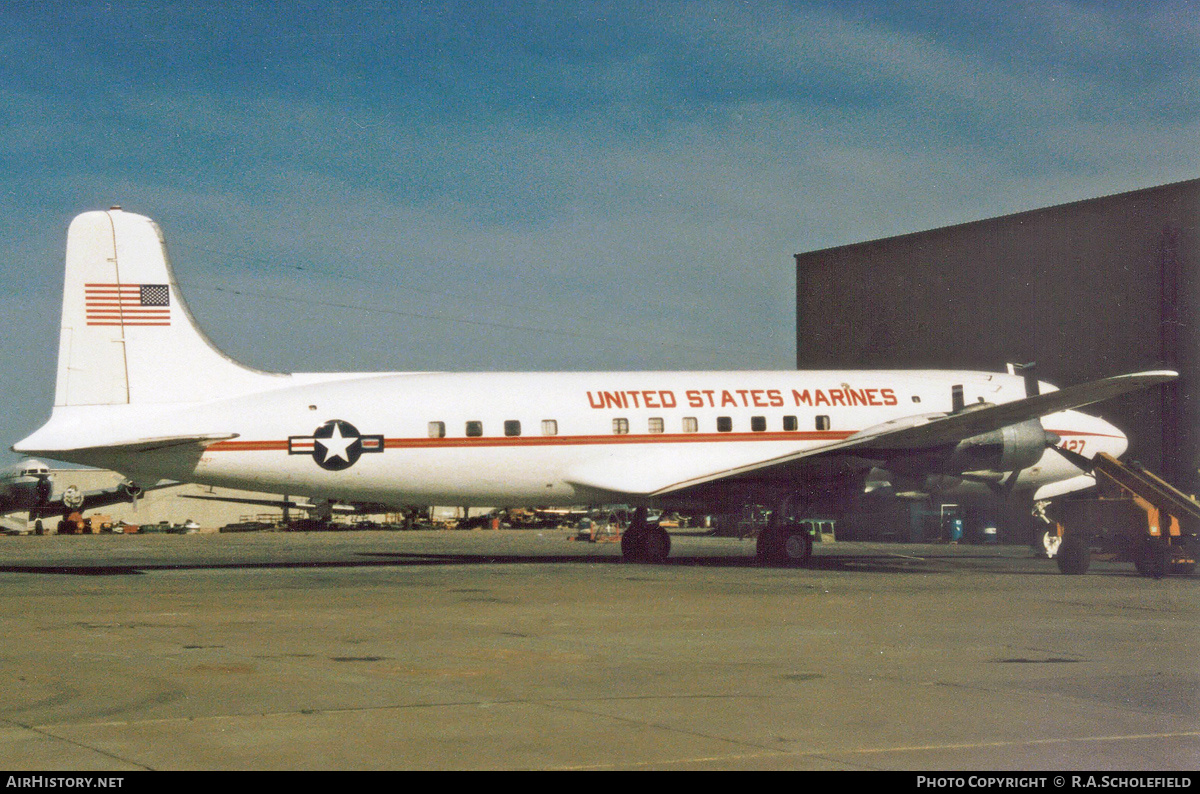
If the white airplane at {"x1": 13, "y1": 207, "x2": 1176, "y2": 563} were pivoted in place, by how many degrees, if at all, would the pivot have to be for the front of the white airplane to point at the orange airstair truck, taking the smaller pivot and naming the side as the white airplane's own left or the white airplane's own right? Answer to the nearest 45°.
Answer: approximately 45° to the white airplane's own right

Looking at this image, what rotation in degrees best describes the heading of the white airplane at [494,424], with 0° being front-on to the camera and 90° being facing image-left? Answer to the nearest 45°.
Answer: approximately 225°
